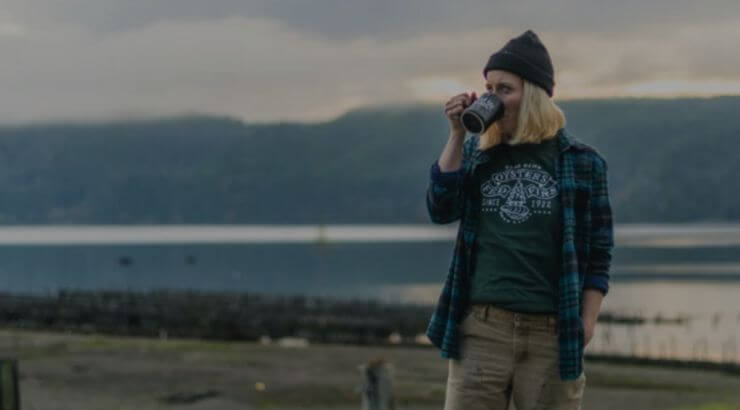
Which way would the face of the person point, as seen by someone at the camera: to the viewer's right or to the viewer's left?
to the viewer's left

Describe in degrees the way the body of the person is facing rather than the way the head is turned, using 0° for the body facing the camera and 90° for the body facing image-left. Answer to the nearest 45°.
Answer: approximately 0°

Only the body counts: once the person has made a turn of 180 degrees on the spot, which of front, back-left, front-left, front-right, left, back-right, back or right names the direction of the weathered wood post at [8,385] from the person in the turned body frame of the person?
front-left
